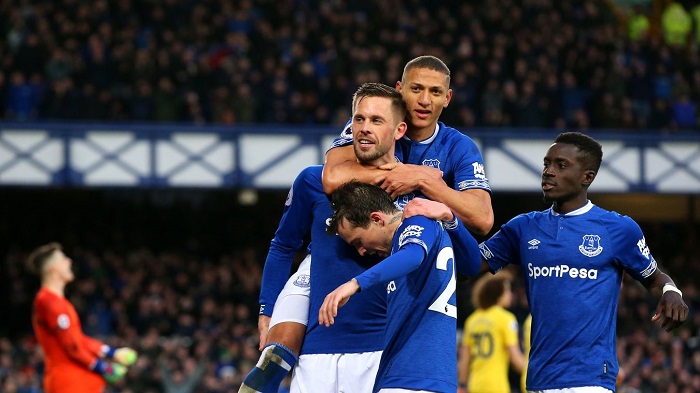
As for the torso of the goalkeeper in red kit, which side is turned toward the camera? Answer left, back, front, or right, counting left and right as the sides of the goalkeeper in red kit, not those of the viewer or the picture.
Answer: right

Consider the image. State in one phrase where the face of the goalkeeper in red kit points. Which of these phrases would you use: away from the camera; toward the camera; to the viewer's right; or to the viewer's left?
to the viewer's right

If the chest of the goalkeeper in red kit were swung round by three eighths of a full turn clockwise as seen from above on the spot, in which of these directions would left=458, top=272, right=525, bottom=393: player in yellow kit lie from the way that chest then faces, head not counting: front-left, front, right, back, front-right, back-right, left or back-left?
back-left

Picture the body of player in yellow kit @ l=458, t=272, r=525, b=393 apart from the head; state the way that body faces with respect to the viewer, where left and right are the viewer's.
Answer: facing away from the viewer and to the right of the viewer
